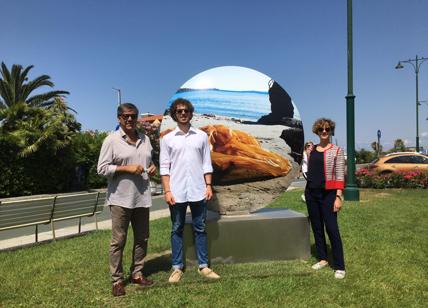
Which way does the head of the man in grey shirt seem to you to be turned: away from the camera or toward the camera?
toward the camera

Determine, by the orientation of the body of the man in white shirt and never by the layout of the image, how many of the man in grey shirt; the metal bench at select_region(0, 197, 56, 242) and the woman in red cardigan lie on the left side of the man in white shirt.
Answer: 1

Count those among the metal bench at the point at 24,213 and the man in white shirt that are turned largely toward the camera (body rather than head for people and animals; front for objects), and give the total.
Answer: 1

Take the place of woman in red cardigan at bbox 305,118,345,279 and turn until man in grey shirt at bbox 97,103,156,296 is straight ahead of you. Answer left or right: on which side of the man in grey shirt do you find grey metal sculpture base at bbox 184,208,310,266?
right

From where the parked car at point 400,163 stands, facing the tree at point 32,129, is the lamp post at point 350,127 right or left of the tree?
left

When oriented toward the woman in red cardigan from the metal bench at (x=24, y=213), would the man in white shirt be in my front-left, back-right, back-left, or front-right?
front-right

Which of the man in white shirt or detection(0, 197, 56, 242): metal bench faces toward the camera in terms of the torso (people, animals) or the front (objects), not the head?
the man in white shirt

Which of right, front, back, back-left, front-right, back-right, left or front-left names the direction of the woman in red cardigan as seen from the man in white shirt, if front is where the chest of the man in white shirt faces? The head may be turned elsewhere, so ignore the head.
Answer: left

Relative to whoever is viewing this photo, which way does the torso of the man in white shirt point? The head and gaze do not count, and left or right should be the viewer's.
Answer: facing the viewer

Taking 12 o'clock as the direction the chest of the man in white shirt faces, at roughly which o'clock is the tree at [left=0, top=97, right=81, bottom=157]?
The tree is roughly at 5 o'clock from the man in white shirt.
